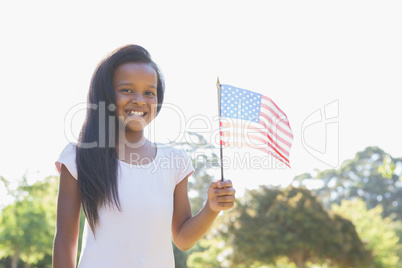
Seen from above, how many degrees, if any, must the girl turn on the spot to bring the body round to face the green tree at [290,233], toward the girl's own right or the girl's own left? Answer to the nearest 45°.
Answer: approximately 180°

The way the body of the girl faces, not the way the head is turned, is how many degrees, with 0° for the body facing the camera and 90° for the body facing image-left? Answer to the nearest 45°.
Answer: approximately 0°

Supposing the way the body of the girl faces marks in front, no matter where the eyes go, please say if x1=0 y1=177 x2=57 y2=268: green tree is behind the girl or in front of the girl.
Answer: behind

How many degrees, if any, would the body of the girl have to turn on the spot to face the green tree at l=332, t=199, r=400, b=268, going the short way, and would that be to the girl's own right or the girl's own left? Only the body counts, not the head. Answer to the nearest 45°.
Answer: approximately 135° to the girl's own left
